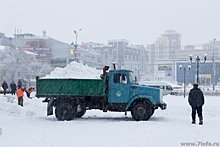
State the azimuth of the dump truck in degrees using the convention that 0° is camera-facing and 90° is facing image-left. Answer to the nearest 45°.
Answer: approximately 270°
